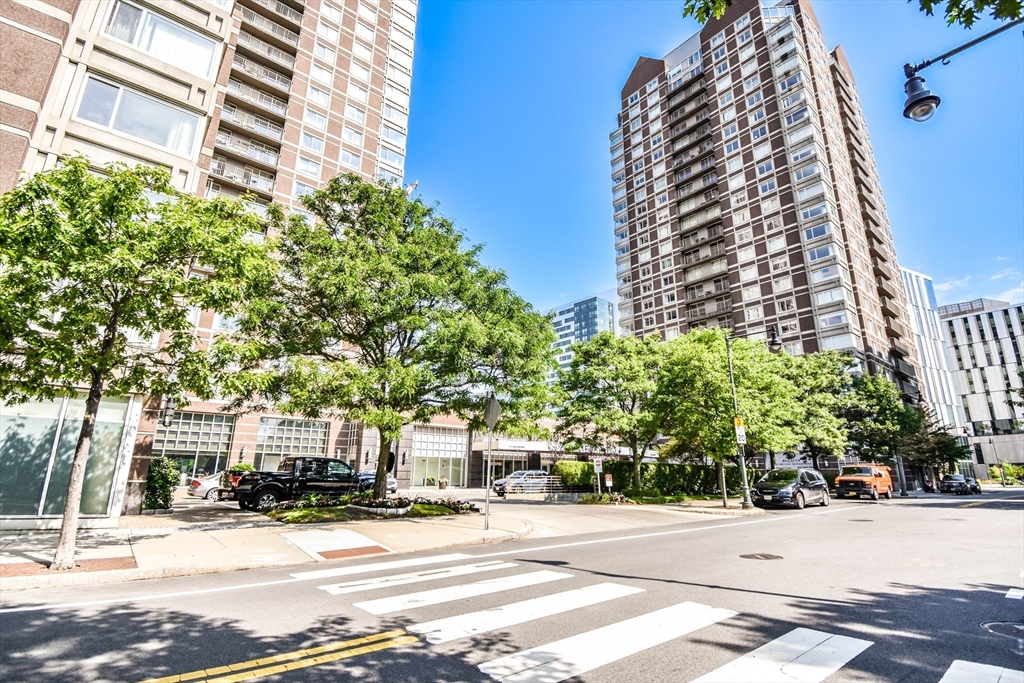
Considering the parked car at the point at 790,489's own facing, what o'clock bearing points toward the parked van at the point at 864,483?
the parked van at the point at 864,483 is roughly at 5 o'clock from the parked car at the point at 790,489.

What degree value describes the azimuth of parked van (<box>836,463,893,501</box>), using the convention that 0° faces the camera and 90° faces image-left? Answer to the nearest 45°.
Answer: approximately 45°

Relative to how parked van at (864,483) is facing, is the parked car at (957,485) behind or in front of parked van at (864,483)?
behind

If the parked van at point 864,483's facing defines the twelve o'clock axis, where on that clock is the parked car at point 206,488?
the parked car at point 206,488 is roughly at 12 o'clock from the parked van at point 864,483.

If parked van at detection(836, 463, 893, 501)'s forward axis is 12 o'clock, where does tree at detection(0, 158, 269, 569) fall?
The tree is roughly at 11 o'clock from the parked van.

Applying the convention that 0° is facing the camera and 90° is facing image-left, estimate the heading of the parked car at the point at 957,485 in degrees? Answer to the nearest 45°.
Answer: approximately 45°

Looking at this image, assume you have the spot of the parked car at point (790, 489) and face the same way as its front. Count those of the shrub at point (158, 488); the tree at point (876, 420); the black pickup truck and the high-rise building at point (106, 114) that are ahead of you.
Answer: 3

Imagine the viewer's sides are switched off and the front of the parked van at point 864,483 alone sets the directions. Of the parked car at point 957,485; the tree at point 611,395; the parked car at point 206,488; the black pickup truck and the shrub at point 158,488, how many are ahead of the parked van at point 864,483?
4

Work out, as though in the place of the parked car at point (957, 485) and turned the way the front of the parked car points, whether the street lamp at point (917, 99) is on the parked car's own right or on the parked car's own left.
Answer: on the parked car's own left
